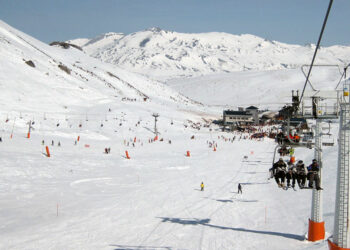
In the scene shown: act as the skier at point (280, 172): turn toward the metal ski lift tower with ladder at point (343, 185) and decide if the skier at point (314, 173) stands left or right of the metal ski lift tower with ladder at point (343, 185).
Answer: left

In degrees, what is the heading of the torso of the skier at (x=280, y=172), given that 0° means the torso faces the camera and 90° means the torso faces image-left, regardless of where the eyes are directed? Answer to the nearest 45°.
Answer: approximately 0°

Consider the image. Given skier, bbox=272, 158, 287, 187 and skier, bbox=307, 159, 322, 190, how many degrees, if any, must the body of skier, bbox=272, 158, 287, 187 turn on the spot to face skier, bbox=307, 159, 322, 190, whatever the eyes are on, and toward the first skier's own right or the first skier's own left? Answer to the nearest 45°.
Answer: approximately 90° to the first skier's own left

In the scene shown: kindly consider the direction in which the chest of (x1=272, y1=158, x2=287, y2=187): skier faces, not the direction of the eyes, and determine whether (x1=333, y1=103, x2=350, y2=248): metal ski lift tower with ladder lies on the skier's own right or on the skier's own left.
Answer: on the skier's own left

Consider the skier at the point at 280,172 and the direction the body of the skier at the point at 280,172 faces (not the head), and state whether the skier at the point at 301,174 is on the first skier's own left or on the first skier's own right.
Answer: on the first skier's own left

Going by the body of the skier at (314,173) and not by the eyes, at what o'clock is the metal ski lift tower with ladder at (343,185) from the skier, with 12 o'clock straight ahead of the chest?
The metal ski lift tower with ladder is roughly at 11 o'clock from the skier.

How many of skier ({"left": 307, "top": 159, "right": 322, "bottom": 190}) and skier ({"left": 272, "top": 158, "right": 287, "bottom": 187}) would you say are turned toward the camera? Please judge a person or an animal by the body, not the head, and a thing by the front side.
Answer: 2
